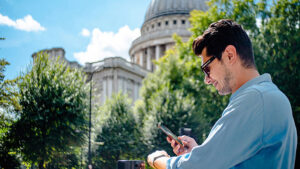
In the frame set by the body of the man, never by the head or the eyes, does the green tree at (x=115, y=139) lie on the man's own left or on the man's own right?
on the man's own right

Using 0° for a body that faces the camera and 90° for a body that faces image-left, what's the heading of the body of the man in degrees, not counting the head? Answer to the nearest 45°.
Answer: approximately 90°

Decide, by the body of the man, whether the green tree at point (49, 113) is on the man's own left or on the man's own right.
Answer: on the man's own right

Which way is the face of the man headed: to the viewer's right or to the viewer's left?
to the viewer's left
